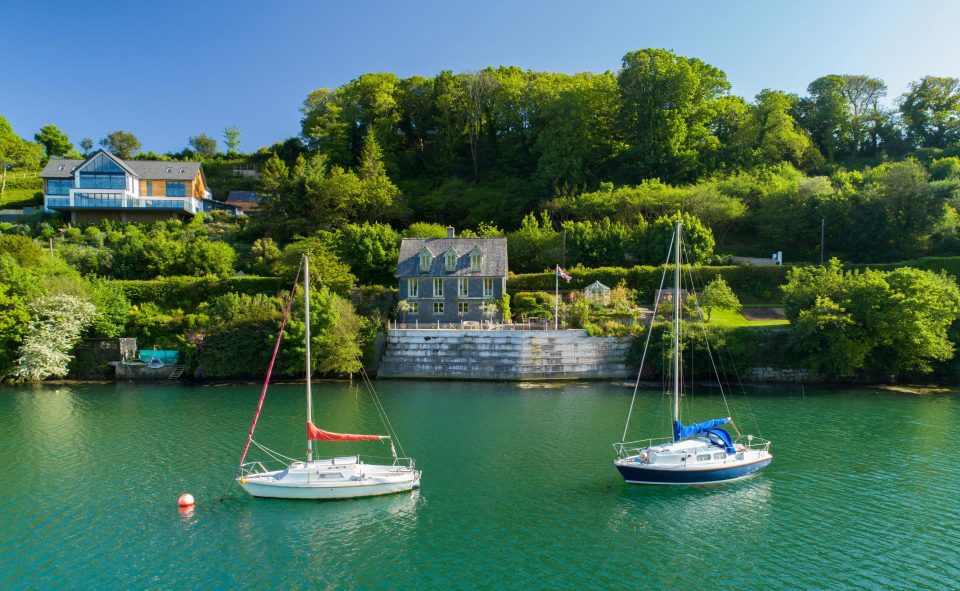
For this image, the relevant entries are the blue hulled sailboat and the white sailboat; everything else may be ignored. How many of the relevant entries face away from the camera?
0

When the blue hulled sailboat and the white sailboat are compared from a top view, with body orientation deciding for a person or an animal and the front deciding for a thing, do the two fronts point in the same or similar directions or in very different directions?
same or similar directions

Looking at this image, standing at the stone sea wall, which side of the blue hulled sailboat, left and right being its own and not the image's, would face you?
right

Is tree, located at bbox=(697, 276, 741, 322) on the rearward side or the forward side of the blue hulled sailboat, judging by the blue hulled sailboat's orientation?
on the rearward side

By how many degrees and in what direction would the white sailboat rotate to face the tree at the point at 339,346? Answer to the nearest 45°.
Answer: approximately 90° to its right

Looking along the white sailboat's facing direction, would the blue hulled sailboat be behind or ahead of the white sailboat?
behind

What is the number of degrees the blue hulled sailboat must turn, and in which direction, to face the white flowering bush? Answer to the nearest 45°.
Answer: approximately 45° to its right

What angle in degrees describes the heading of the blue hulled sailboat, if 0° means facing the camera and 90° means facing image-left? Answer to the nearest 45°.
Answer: approximately 45°

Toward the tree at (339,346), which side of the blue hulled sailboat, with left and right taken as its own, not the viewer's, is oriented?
right

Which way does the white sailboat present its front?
to the viewer's left

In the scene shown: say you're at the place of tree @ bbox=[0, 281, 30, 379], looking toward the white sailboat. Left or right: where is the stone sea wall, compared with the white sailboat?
left
